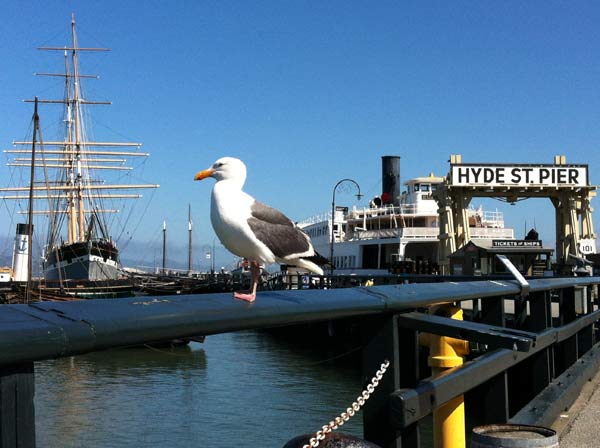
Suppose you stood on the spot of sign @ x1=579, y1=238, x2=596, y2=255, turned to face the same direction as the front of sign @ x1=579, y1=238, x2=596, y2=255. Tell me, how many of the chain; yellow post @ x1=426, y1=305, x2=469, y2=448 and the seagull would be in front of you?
3

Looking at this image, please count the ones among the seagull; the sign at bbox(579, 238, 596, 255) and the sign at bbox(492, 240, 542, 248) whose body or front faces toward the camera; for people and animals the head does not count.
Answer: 2

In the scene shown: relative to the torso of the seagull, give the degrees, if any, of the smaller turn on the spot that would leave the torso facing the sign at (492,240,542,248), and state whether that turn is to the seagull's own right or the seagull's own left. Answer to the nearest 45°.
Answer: approximately 90° to the seagull's own right

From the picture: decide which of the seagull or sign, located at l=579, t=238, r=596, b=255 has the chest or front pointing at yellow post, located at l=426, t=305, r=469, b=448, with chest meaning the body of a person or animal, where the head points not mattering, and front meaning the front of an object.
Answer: the sign

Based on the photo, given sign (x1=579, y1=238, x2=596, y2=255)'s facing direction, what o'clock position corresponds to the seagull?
The seagull is roughly at 12 o'clock from the sign.

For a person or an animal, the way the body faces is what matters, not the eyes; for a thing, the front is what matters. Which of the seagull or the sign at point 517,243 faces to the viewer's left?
the seagull

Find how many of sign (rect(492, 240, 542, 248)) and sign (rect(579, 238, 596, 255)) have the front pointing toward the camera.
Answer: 2

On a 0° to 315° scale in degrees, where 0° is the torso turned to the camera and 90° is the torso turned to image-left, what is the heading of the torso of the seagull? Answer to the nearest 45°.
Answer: approximately 90°

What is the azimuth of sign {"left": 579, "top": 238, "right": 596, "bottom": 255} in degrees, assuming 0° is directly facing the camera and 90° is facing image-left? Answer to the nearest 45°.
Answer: approximately 0°
